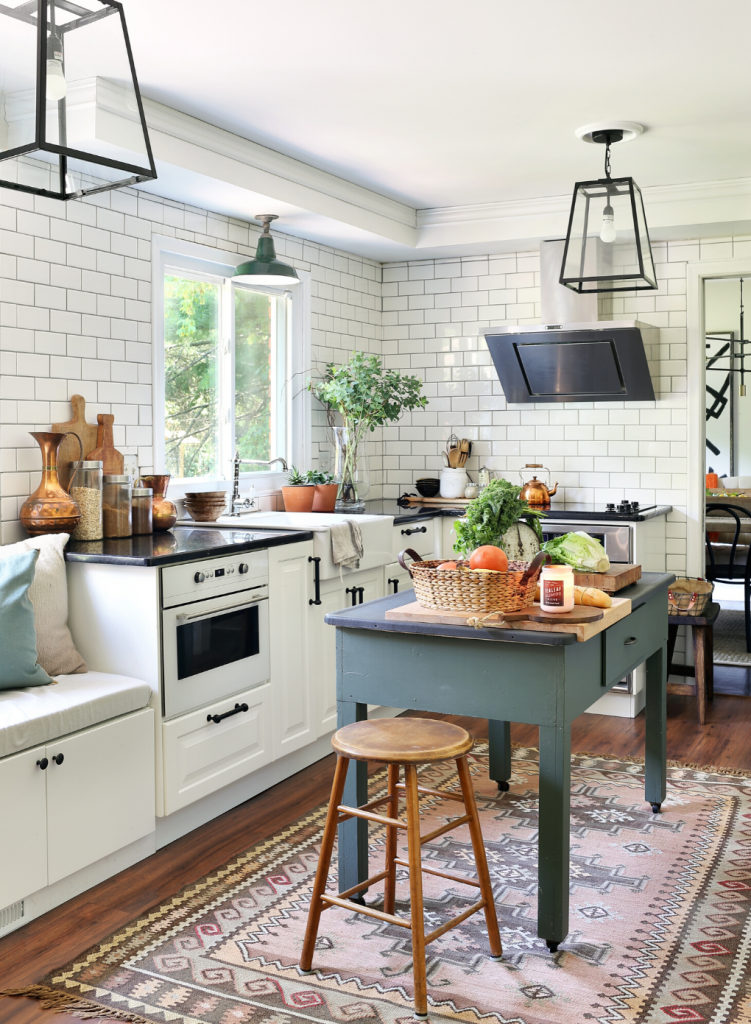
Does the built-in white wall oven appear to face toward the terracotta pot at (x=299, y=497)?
no

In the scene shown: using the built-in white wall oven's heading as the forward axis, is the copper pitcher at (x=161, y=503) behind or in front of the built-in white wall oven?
behind

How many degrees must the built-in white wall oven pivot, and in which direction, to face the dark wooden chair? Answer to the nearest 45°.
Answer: approximately 90° to its left

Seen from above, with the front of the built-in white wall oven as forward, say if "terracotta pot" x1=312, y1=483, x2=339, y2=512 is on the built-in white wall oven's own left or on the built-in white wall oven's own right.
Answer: on the built-in white wall oven's own left

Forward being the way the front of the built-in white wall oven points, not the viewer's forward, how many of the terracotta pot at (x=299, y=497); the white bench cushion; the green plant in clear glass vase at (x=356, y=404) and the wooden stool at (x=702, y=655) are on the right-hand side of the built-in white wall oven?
1

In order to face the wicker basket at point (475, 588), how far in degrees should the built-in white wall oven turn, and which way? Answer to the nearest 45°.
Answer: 0° — it already faces it

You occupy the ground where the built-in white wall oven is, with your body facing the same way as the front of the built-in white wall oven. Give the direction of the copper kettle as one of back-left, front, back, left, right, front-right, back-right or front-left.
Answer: left

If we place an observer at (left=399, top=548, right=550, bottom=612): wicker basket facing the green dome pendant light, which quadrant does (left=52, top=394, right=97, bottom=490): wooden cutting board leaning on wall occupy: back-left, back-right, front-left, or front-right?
front-left

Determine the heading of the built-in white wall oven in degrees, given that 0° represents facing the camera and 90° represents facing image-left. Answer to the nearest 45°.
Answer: approximately 315°

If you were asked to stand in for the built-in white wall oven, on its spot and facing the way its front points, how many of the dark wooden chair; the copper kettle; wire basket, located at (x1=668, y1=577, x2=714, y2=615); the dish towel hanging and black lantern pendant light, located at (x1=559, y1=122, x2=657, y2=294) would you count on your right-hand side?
0

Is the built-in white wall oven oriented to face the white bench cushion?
no

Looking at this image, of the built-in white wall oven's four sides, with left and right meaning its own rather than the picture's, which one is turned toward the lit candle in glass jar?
front
